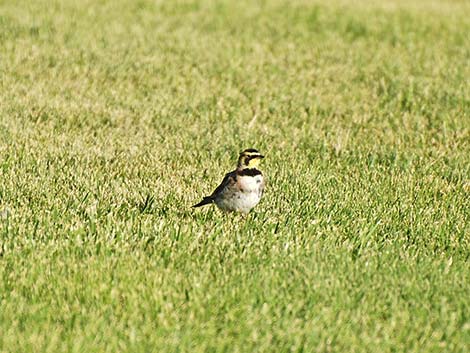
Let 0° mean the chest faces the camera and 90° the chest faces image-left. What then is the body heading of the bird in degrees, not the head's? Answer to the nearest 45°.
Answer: approximately 315°
